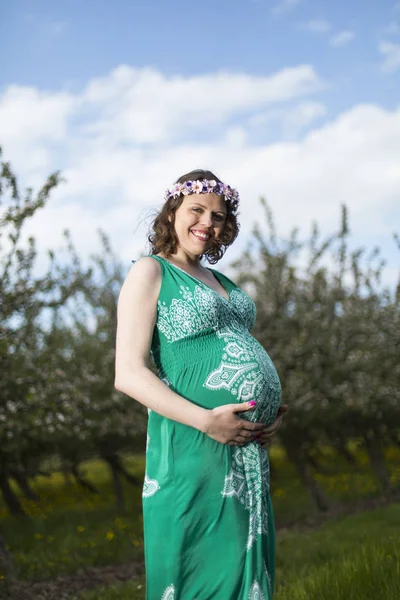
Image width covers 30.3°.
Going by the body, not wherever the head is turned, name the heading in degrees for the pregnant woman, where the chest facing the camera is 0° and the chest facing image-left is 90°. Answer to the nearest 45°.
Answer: approximately 315°
